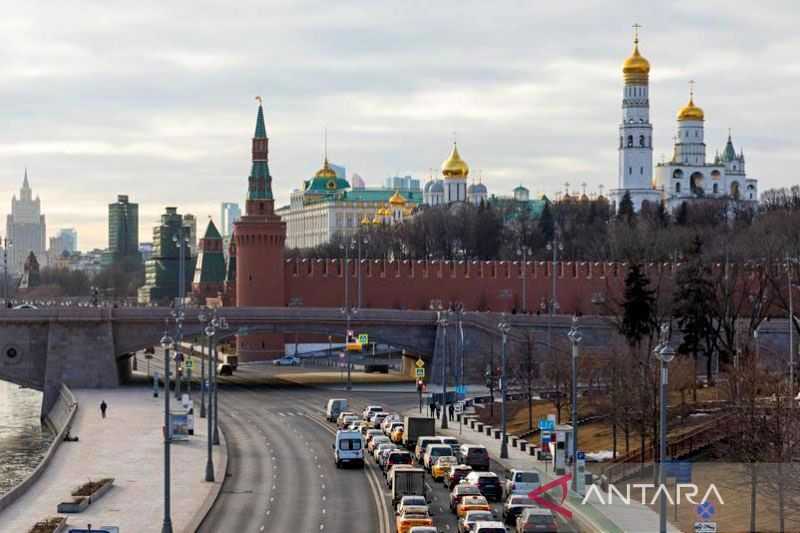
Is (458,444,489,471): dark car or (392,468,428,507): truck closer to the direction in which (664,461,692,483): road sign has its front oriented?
the truck

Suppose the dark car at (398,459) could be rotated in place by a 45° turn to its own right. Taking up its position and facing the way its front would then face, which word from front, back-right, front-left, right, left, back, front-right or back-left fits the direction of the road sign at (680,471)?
right

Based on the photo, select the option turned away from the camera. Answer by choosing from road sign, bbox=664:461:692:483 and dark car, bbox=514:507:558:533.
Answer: the dark car

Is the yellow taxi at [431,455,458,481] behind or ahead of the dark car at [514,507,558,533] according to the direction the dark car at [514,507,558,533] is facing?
ahead

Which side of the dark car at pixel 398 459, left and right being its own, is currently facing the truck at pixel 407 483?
back

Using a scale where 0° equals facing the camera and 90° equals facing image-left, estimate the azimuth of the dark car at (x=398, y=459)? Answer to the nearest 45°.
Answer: approximately 180°

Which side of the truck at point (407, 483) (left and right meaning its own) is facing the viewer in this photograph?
back

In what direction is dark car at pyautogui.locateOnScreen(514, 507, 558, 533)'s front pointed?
away from the camera

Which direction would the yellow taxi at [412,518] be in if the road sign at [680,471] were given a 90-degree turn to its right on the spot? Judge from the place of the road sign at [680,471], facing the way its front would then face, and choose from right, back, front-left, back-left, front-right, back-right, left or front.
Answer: front-left

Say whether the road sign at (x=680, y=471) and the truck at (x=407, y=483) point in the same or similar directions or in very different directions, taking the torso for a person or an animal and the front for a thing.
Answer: very different directions
